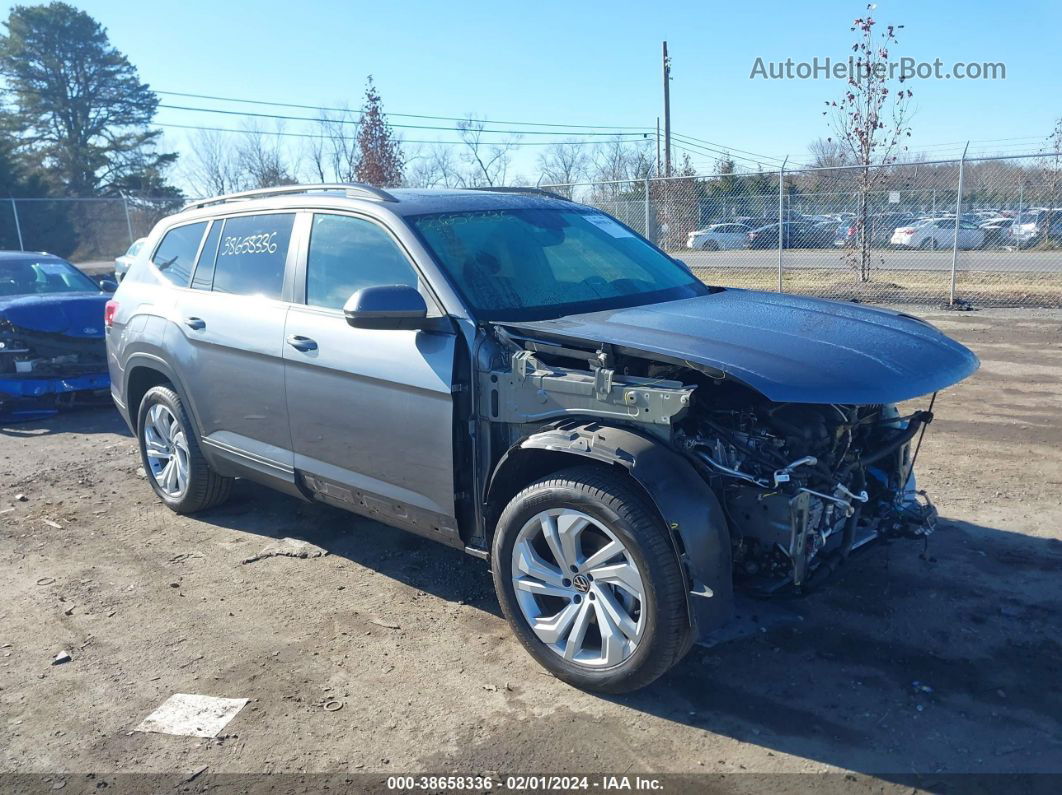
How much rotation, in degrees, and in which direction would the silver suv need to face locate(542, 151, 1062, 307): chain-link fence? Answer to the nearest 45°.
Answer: approximately 90° to its left

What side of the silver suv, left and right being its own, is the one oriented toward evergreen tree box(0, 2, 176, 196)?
back

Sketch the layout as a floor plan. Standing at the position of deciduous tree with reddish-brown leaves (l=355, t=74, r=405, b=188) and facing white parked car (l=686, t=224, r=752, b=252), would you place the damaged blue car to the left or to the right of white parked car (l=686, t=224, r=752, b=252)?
right

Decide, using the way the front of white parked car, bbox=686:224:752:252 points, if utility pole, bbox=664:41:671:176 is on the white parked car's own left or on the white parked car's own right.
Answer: on the white parked car's own right

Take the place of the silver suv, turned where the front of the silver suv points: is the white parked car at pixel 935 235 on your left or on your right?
on your left

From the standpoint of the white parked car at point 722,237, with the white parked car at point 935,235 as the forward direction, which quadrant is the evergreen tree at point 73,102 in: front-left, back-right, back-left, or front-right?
back-left

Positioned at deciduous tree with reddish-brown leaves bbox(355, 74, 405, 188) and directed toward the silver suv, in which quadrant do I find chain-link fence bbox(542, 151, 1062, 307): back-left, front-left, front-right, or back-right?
front-left

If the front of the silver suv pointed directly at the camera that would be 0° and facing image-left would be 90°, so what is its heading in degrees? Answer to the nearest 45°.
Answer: approximately 315°

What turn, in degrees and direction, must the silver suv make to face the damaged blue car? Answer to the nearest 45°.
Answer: approximately 180°

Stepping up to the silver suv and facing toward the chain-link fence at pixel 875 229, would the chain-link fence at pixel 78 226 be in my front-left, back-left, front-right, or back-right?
front-left

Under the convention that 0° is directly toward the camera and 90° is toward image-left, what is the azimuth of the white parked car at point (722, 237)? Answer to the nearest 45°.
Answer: approximately 45°

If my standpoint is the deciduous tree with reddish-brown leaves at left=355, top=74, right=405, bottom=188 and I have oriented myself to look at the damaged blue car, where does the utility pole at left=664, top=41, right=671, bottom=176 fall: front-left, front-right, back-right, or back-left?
back-left

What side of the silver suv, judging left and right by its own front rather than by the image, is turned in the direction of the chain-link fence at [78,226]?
back

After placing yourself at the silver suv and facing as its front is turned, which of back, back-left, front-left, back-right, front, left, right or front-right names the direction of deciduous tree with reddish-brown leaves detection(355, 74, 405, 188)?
back-left

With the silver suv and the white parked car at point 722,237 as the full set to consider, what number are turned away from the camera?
0
